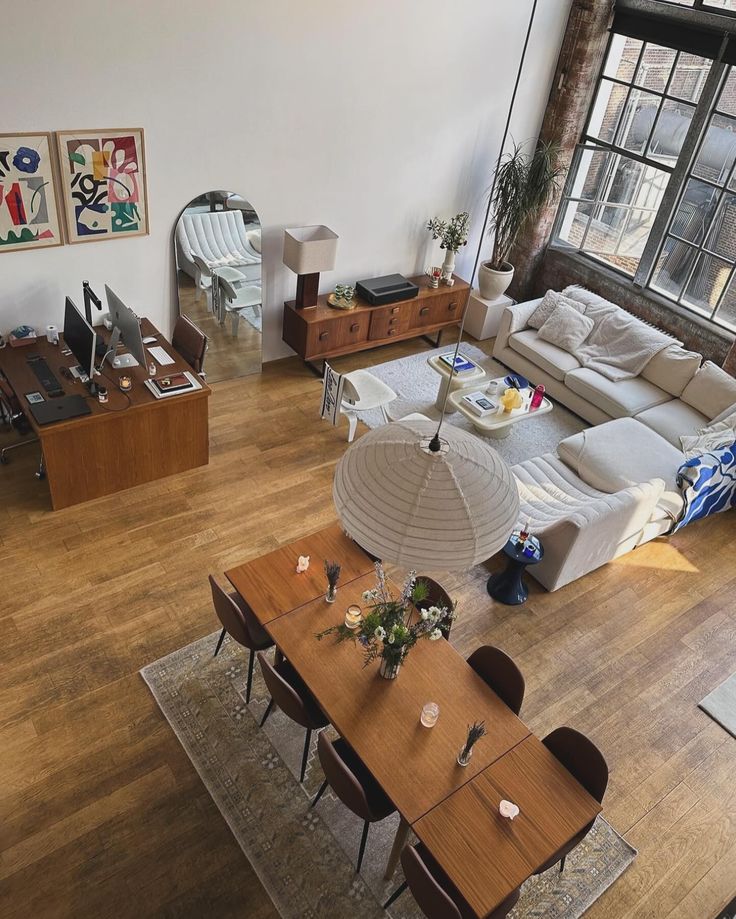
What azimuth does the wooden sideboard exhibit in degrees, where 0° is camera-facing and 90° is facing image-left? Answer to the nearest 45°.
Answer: approximately 315°

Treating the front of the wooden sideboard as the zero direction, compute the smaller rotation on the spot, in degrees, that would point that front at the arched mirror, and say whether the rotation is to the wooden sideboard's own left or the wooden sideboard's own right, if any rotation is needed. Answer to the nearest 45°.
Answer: approximately 90° to the wooden sideboard's own right

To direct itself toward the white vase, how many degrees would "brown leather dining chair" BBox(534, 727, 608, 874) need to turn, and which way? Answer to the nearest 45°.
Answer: approximately 90° to its right

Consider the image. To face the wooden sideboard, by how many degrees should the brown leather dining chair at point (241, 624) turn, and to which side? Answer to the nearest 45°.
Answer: approximately 45° to its left

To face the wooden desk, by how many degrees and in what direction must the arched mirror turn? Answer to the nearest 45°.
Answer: approximately 90° to its right

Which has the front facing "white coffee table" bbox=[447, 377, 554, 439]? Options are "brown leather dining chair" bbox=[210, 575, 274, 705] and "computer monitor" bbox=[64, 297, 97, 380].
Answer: the brown leather dining chair

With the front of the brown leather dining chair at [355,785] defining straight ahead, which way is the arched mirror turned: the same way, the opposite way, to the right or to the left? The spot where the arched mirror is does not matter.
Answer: to the right

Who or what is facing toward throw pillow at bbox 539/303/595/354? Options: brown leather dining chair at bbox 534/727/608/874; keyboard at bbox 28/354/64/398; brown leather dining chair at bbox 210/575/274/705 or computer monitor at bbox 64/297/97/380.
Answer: brown leather dining chair at bbox 210/575/274/705

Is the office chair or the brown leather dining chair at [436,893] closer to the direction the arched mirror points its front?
the brown leather dining chair

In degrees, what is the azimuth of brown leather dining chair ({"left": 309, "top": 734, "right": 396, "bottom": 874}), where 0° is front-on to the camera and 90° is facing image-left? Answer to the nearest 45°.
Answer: approximately 225°

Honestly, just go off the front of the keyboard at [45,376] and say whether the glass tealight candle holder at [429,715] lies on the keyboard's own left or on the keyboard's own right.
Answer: on the keyboard's own left
